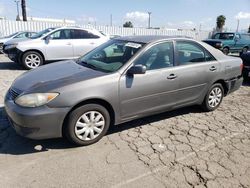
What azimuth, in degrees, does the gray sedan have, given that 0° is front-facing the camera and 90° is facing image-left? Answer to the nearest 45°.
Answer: approximately 45°

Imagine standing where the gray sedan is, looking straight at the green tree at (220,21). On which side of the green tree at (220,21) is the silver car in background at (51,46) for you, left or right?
left

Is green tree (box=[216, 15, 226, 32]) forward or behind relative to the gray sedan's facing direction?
behind

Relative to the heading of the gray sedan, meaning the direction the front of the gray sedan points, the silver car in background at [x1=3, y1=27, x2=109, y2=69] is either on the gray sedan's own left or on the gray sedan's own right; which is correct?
on the gray sedan's own right
